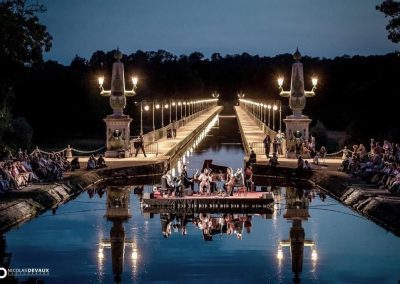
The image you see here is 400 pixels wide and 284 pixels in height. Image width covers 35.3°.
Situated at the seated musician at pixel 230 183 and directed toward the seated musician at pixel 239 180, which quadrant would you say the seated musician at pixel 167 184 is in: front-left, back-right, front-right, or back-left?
back-left

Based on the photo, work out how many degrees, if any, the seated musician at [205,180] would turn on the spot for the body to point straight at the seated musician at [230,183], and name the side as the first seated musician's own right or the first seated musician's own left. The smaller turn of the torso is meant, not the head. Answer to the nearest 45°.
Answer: approximately 90° to the first seated musician's own left

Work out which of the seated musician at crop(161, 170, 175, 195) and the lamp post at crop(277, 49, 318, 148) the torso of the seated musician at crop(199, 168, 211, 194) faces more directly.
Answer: the seated musician

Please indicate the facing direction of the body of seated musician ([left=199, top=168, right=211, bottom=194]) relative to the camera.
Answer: toward the camera

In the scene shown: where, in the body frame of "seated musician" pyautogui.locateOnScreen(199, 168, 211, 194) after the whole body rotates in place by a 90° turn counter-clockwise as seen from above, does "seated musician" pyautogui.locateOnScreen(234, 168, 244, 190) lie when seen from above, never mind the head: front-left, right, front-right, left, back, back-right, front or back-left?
front

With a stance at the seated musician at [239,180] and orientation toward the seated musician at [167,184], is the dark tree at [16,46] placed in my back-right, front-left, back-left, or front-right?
front-right

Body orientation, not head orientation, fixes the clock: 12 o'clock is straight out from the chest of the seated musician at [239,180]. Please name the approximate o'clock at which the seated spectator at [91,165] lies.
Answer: The seated spectator is roughly at 3 o'clock from the seated musician.

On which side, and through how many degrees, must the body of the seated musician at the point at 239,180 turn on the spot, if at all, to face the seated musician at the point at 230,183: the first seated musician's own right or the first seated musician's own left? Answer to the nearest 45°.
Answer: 0° — they already face them

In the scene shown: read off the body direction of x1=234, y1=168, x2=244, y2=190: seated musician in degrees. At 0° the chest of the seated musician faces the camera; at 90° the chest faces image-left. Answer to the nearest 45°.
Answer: approximately 45°

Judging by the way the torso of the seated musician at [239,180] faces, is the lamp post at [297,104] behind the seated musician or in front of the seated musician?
behind

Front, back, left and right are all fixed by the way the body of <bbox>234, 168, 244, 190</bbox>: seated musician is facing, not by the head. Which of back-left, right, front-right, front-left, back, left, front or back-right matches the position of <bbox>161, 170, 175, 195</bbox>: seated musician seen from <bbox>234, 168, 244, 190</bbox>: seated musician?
front-right
